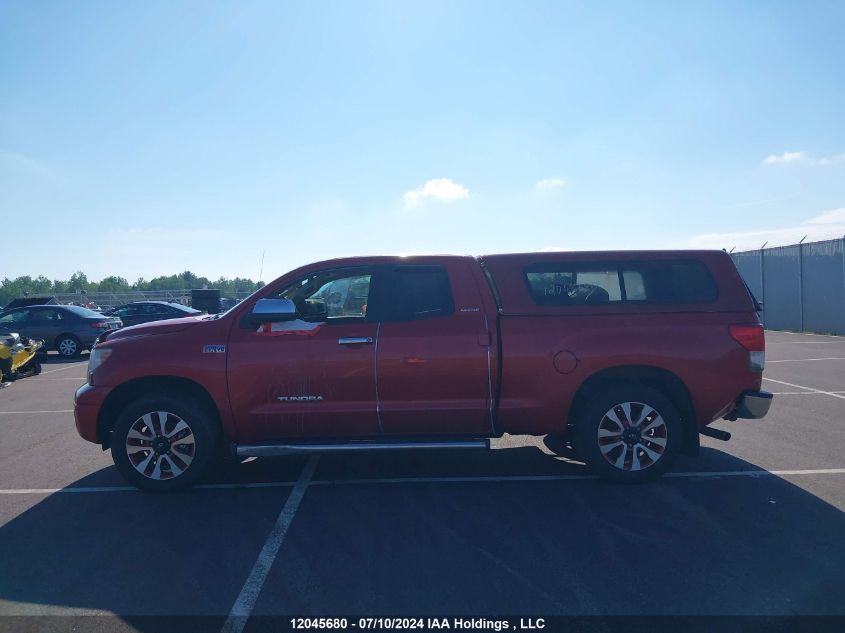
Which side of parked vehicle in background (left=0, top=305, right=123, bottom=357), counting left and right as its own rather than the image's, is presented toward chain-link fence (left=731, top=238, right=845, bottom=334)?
back

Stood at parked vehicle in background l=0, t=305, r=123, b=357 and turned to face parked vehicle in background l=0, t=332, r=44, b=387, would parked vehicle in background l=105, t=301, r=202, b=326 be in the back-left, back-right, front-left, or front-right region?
back-left

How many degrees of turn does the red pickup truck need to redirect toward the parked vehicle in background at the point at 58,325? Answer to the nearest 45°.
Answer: approximately 45° to its right

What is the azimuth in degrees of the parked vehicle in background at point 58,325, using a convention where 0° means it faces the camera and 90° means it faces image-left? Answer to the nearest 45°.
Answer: approximately 135°

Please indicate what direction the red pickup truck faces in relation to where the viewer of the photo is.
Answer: facing to the left of the viewer

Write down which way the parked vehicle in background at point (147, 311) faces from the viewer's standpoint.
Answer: facing to the left of the viewer

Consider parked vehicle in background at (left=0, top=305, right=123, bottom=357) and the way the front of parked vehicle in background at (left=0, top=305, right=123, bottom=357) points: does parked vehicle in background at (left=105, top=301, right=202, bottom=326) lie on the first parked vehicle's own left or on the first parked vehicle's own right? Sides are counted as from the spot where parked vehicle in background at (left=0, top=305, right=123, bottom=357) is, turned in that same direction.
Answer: on the first parked vehicle's own right

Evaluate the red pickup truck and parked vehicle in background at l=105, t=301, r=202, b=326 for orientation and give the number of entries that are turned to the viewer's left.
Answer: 2

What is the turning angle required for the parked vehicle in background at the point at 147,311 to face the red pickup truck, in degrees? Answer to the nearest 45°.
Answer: approximately 90° to its left
